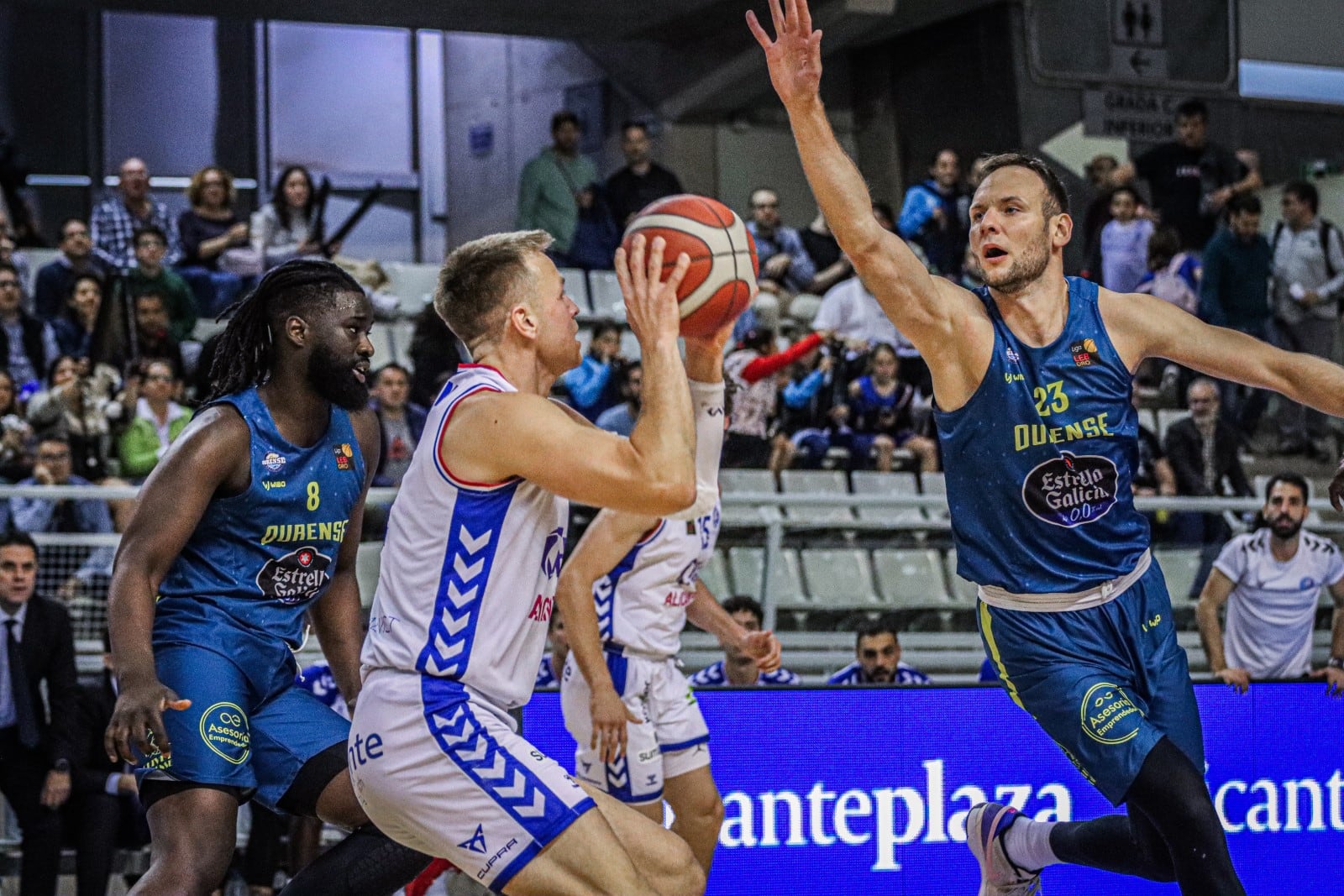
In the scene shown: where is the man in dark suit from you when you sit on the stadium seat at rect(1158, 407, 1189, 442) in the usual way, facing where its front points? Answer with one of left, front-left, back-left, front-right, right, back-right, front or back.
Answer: front-right

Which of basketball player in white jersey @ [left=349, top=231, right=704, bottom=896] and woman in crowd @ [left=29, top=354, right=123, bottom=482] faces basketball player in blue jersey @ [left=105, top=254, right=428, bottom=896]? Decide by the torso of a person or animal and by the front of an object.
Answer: the woman in crowd

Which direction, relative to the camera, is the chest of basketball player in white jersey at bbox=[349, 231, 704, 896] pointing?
to the viewer's right

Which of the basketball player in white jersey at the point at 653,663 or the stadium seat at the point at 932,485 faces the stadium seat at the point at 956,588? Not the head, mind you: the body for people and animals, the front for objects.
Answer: the stadium seat at the point at 932,485

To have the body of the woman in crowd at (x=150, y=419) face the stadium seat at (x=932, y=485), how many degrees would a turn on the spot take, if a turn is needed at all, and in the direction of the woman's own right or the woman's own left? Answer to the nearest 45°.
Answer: approximately 90° to the woman's own left

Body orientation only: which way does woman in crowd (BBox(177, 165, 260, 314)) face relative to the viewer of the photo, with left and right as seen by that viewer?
facing the viewer

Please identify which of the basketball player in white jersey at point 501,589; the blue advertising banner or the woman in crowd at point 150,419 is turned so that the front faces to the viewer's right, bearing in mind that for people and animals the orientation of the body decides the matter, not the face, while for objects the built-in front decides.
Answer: the basketball player in white jersey

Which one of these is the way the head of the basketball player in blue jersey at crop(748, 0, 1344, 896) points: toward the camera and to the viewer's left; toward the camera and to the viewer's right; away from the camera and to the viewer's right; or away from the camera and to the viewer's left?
toward the camera and to the viewer's left

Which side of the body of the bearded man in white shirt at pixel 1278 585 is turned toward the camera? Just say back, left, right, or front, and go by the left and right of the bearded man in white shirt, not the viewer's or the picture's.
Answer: front

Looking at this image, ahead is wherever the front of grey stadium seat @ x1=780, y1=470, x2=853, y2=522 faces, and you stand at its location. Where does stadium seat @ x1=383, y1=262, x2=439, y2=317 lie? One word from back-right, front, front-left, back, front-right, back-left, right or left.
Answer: back-right

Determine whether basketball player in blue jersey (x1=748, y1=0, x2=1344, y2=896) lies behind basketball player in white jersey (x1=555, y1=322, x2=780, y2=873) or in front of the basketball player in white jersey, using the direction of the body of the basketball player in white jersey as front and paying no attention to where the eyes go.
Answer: in front

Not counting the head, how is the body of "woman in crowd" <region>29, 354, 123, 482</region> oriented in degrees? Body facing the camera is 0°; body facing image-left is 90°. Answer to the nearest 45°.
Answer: approximately 0°

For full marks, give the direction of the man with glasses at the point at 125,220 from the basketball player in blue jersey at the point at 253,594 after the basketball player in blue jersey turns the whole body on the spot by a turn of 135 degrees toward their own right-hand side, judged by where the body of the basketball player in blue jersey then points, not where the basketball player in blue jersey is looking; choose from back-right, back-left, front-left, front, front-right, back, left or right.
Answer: right

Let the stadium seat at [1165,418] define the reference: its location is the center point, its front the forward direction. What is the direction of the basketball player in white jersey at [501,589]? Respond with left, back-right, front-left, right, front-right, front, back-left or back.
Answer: front

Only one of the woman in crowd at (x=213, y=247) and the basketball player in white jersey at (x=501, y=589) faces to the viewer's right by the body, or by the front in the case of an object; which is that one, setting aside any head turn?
the basketball player in white jersey

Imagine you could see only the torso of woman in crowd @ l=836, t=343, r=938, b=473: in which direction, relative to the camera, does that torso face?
toward the camera

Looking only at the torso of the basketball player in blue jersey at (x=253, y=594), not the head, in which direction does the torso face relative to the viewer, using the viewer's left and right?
facing the viewer and to the right of the viewer
